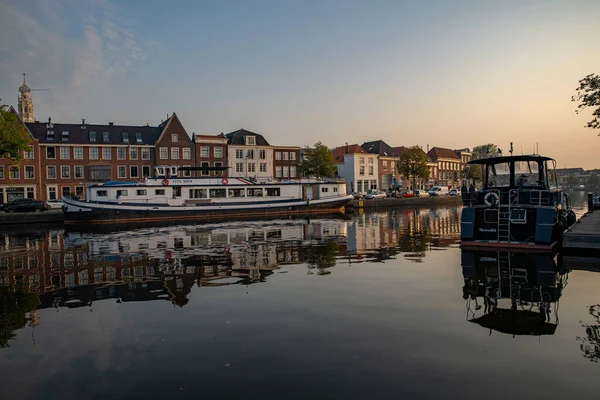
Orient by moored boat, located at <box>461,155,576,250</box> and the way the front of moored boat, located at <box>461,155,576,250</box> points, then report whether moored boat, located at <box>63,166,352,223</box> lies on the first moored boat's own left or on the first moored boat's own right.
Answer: on the first moored boat's own left

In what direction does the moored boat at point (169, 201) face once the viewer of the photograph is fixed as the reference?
facing to the left of the viewer

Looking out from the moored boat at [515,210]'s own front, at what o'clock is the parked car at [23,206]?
The parked car is roughly at 9 o'clock from the moored boat.

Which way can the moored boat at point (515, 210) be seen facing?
away from the camera

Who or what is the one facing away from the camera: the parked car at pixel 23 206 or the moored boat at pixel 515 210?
the moored boat

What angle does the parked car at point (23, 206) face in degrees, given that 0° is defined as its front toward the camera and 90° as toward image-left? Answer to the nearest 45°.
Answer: approximately 90°

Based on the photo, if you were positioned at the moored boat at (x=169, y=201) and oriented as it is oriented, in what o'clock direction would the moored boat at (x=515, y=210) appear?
the moored boat at (x=515, y=210) is roughly at 8 o'clock from the moored boat at (x=169, y=201).

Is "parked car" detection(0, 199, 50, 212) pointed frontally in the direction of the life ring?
no

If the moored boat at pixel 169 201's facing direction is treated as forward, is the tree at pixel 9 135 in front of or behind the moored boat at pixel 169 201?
in front

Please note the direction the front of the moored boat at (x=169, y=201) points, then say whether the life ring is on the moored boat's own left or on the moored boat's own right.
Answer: on the moored boat's own left

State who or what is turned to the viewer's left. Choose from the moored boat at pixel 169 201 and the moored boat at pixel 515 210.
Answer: the moored boat at pixel 169 201

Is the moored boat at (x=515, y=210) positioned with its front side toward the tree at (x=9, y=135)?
no

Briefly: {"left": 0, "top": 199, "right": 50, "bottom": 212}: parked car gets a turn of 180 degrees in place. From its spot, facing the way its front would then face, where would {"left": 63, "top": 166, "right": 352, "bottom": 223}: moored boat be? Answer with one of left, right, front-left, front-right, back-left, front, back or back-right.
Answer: front-right
